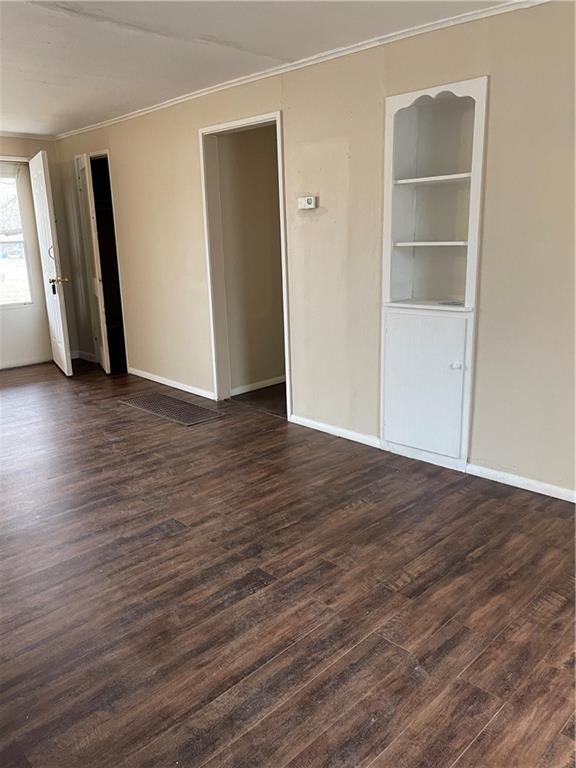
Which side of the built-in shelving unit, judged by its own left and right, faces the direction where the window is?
right

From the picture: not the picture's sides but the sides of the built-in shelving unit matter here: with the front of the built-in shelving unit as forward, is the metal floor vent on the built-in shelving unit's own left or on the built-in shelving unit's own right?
on the built-in shelving unit's own right

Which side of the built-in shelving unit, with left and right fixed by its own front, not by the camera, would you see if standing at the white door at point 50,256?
right

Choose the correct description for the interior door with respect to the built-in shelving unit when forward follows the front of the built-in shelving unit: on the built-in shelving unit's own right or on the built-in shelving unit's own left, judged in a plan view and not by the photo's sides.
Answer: on the built-in shelving unit's own right

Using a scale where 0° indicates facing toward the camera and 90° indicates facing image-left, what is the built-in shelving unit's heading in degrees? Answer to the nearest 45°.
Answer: approximately 45°
